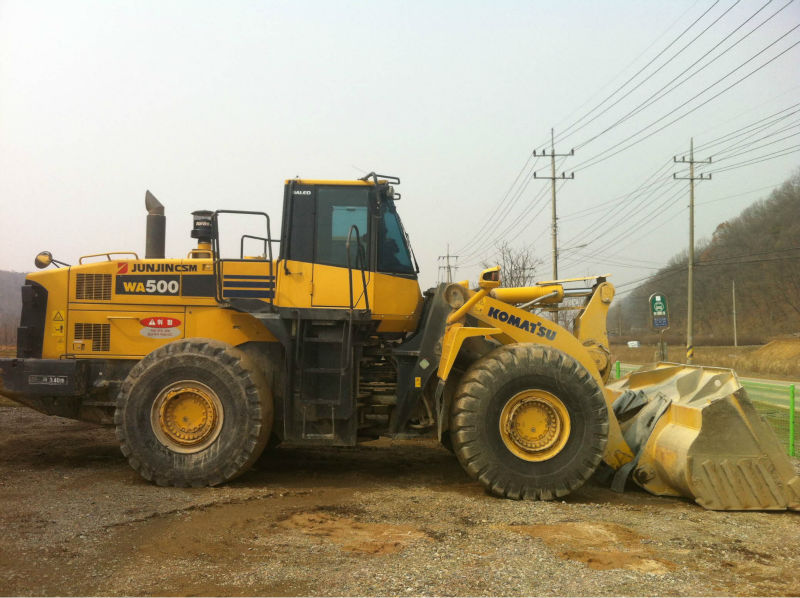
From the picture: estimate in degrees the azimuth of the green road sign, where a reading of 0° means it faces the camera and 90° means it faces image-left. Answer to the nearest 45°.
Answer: approximately 0°

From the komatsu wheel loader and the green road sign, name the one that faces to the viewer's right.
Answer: the komatsu wheel loader

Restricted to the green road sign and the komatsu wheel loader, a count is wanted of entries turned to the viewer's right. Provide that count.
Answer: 1

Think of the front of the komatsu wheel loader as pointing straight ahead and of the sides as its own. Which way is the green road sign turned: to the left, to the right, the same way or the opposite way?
to the right

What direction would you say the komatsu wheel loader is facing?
to the viewer's right

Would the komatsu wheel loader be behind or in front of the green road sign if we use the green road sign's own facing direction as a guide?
in front

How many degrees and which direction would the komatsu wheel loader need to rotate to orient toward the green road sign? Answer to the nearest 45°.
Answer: approximately 45° to its left
